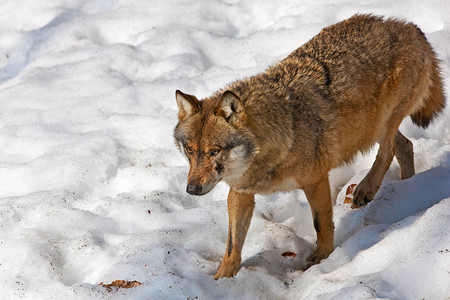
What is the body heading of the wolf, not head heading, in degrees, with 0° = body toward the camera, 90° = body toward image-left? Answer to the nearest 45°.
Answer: approximately 45°

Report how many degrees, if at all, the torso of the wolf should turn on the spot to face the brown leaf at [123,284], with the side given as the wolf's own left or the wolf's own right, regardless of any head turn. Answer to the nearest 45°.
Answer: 0° — it already faces it
